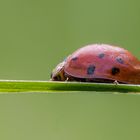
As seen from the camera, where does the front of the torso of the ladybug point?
to the viewer's left
